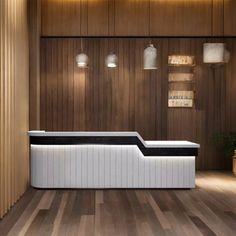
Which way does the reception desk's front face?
toward the camera

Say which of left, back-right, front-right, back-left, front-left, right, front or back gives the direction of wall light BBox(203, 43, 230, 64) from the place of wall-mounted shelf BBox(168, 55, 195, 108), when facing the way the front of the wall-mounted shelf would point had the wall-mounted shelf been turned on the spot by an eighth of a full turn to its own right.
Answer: left

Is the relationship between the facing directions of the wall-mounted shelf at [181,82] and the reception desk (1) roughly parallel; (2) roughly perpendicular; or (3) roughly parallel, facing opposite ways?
roughly parallel

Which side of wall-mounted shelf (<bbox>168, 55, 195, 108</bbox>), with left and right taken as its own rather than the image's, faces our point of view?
front

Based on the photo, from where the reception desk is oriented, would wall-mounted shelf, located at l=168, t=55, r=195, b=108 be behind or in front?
behind

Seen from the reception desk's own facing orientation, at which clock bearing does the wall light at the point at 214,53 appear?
The wall light is roughly at 8 o'clock from the reception desk.

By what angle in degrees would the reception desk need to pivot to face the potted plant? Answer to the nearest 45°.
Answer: approximately 135° to its left

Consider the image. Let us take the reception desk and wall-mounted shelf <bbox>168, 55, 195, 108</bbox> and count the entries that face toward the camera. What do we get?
2
